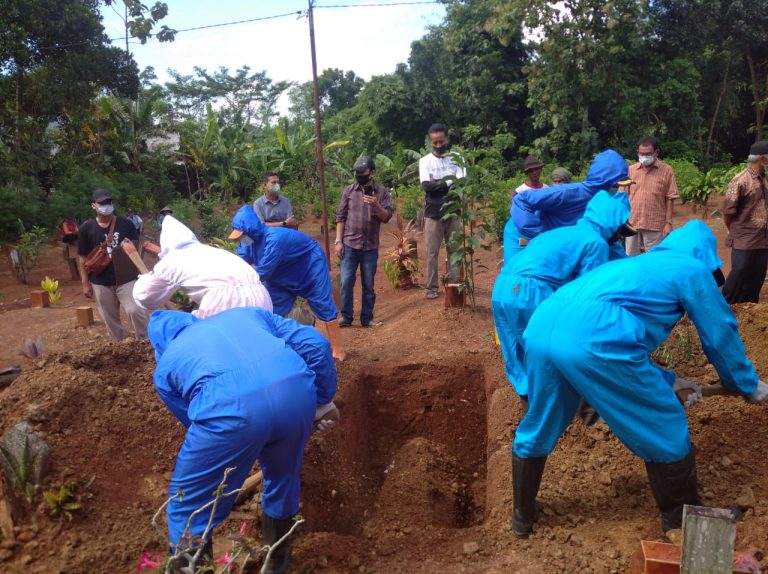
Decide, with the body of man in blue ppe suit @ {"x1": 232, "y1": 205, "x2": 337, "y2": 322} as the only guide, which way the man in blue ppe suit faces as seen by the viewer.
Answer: to the viewer's left

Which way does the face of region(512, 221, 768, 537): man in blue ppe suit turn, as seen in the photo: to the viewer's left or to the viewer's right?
to the viewer's right

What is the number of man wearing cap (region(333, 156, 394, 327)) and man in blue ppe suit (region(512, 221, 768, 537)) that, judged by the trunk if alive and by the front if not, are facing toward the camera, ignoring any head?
1

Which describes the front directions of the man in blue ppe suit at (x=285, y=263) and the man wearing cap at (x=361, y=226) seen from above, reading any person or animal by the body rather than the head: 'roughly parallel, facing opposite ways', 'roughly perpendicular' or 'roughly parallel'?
roughly perpendicular

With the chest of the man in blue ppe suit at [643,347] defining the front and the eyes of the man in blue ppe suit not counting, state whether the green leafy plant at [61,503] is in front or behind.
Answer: behind

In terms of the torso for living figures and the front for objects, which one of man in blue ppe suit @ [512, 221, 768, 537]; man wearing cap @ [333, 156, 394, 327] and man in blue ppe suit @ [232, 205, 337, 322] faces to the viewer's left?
man in blue ppe suit @ [232, 205, 337, 322]

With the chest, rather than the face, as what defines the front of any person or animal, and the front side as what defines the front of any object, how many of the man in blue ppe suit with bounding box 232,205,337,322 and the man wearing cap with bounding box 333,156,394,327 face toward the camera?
1

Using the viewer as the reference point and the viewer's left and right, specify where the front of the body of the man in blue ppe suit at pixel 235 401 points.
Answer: facing away from the viewer and to the left of the viewer
